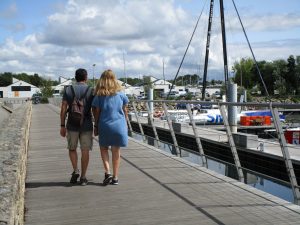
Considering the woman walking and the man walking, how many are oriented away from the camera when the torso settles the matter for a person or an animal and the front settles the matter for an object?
2

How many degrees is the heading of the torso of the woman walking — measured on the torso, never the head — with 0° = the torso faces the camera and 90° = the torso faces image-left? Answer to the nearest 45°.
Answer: approximately 180°

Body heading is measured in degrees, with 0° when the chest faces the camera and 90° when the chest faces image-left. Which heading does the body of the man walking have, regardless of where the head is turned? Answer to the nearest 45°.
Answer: approximately 180°

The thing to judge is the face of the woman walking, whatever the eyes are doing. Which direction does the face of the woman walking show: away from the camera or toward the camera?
away from the camera

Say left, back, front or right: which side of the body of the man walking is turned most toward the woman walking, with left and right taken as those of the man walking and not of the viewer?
right

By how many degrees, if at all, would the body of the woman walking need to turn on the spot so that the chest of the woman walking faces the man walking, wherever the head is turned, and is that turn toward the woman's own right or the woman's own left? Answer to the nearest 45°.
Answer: approximately 90° to the woman's own left
